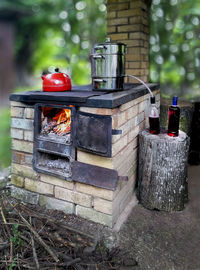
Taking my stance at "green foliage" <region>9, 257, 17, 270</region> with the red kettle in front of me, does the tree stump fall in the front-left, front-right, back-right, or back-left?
front-right

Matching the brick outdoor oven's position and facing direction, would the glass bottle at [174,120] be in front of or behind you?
behind

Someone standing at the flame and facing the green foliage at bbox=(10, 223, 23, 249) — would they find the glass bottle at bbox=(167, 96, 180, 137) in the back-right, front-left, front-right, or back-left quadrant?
back-left

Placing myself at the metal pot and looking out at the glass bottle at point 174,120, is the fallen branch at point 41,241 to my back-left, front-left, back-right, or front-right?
back-right

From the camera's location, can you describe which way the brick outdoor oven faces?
facing the viewer and to the left of the viewer
